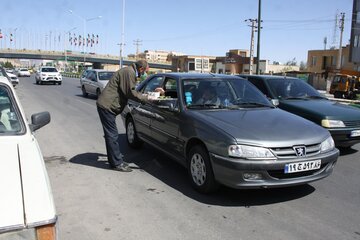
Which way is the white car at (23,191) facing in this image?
toward the camera

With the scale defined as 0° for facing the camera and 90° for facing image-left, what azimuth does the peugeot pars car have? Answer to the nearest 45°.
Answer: approximately 315°

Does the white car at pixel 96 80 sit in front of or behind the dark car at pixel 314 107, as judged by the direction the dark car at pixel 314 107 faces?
behind

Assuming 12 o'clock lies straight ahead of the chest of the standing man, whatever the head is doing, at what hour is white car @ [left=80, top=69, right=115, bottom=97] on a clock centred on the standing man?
The white car is roughly at 9 o'clock from the standing man.

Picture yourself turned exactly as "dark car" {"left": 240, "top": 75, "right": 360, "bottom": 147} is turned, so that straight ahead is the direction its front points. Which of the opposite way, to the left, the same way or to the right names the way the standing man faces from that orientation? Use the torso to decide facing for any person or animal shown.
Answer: to the left

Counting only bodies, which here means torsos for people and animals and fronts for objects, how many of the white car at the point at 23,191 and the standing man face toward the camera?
1

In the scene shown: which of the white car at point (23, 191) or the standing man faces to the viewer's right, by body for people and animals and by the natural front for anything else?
the standing man

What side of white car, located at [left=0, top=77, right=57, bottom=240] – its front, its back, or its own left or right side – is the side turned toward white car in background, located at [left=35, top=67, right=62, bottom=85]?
back

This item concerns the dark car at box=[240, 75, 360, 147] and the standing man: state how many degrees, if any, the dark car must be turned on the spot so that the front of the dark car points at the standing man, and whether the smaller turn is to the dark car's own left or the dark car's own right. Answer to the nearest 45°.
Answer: approximately 90° to the dark car's own right

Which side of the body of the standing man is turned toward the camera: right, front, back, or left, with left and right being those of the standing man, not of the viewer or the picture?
right

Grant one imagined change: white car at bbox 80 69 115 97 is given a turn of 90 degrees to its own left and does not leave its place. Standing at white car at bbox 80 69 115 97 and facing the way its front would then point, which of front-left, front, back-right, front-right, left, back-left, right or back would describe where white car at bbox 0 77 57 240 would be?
back-right
